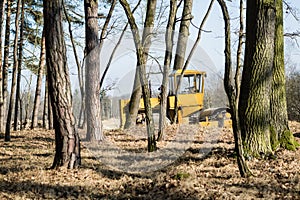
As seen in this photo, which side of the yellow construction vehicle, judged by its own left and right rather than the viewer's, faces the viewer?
left
